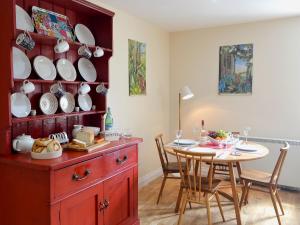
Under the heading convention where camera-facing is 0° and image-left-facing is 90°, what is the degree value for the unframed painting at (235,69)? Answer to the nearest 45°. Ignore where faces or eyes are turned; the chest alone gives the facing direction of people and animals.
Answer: approximately 0°

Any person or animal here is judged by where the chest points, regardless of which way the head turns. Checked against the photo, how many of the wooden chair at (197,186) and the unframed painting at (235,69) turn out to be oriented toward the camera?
1

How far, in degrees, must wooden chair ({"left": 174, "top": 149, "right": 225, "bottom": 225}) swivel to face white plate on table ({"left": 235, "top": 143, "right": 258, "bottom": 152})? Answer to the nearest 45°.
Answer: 0° — it already faces it

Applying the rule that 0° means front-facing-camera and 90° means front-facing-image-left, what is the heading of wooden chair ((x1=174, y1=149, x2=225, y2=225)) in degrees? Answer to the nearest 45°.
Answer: approximately 225°

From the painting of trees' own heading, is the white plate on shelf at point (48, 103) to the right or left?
on its right

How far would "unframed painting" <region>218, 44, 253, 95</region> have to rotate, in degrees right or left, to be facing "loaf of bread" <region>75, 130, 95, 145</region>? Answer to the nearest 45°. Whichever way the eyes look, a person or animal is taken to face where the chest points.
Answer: approximately 45° to its right

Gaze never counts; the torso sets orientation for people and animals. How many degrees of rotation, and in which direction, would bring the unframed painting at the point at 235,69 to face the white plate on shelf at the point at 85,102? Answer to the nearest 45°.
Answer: approximately 45° to its right
